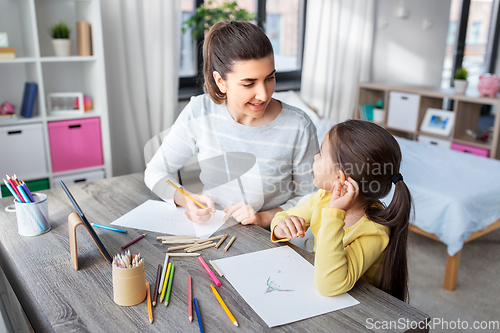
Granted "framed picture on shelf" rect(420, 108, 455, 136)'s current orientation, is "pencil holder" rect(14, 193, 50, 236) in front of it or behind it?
in front

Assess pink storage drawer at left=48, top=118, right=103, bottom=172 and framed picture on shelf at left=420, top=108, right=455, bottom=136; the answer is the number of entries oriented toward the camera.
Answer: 2

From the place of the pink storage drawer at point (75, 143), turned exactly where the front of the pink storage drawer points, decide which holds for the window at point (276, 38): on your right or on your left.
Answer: on your left

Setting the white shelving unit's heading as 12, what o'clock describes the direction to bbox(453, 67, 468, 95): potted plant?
The potted plant is roughly at 9 o'clock from the white shelving unit.

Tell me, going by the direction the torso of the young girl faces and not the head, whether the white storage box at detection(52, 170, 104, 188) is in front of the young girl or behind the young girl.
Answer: in front

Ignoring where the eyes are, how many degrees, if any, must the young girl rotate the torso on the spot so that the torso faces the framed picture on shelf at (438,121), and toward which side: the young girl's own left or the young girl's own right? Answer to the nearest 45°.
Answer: approximately 90° to the young girl's own right

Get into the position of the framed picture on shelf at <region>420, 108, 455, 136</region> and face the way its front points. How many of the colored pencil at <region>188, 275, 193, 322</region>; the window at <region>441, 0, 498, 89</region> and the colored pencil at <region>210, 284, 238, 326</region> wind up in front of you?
2

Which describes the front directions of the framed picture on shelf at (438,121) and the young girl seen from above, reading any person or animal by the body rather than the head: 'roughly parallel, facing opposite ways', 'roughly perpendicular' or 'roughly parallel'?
roughly perpendicular

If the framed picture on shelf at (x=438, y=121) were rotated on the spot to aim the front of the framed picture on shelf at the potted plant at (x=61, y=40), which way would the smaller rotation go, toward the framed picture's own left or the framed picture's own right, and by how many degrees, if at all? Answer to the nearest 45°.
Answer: approximately 45° to the framed picture's own right

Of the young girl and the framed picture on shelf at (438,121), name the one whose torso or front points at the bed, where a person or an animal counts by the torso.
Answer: the framed picture on shelf

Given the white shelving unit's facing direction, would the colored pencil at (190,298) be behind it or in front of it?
in front

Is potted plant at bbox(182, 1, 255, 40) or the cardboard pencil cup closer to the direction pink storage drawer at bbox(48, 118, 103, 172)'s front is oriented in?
the cardboard pencil cup

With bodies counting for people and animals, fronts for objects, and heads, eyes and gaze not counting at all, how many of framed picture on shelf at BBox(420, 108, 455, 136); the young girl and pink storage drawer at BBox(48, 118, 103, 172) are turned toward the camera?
2

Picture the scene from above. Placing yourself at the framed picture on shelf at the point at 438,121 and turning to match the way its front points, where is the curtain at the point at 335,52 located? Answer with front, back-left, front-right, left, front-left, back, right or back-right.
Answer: right

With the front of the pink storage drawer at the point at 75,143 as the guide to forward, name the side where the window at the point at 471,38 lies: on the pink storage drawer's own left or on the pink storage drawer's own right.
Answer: on the pink storage drawer's own left

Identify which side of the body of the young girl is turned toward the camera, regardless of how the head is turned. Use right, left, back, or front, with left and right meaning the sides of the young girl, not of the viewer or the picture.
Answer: left

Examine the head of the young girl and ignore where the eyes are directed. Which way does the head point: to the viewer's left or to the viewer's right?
to the viewer's left
